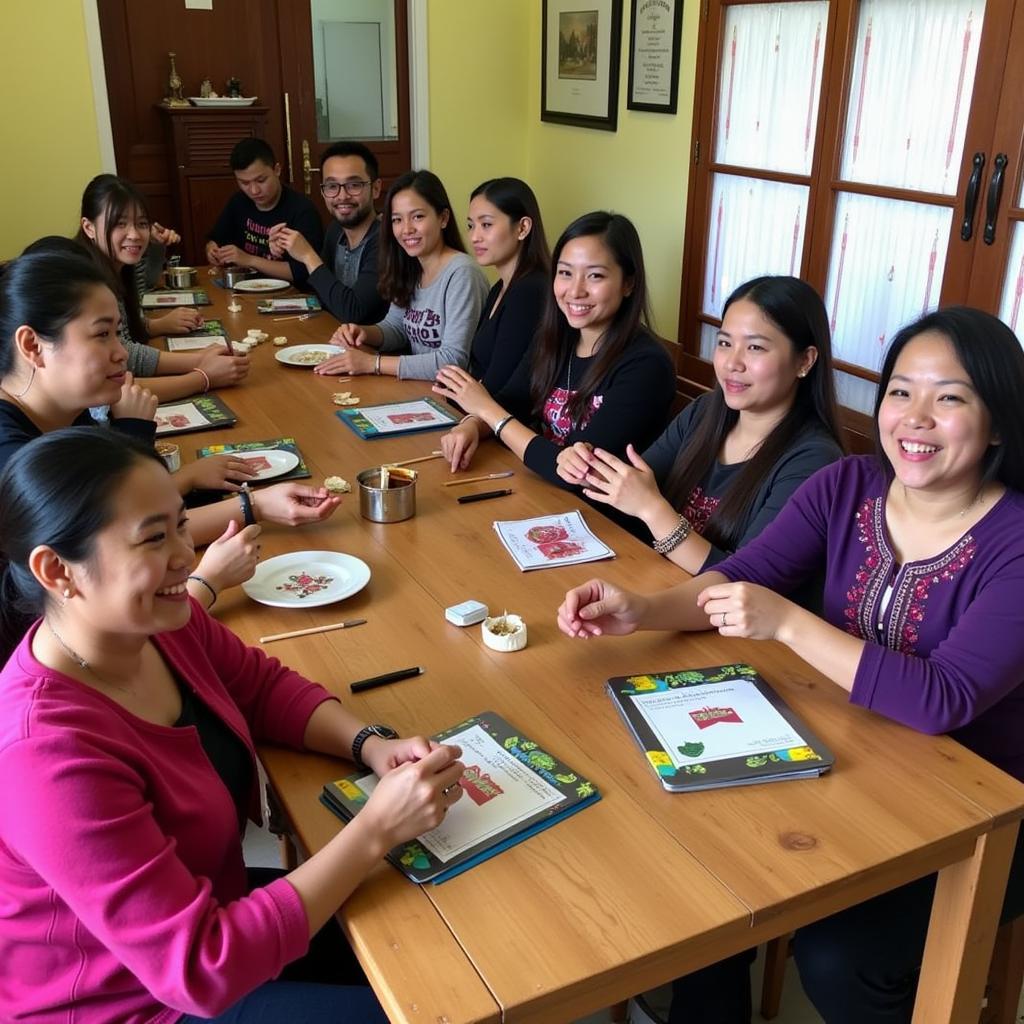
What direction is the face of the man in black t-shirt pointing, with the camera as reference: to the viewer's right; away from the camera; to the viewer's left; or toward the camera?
toward the camera

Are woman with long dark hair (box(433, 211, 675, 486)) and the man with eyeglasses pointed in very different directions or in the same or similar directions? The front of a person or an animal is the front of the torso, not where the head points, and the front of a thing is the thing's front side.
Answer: same or similar directions

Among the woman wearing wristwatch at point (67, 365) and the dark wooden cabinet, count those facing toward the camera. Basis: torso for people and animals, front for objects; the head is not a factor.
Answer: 1

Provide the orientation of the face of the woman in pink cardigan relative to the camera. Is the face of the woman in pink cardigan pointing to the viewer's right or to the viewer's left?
to the viewer's right

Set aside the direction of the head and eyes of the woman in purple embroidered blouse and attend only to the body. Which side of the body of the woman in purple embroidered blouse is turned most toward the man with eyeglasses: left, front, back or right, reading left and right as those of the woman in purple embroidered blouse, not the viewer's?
right

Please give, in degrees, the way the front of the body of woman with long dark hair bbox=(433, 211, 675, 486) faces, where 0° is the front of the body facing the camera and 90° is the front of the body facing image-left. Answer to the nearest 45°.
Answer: approximately 45°

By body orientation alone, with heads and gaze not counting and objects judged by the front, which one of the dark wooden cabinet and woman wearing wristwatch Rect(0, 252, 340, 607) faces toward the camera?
the dark wooden cabinet

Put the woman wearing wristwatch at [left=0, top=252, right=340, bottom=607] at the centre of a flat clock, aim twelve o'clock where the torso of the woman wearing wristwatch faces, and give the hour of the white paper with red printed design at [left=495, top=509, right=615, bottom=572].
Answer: The white paper with red printed design is roughly at 1 o'clock from the woman wearing wristwatch.

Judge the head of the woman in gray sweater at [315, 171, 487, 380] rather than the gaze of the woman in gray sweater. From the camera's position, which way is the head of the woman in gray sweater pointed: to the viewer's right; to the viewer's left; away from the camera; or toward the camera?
toward the camera

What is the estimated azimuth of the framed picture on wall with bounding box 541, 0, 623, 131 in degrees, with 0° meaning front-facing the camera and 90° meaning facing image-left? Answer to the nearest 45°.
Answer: approximately 45°

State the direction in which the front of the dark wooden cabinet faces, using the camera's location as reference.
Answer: facing the viewer

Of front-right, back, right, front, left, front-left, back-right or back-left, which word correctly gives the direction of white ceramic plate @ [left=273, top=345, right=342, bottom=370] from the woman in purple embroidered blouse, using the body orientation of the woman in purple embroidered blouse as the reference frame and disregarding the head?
right

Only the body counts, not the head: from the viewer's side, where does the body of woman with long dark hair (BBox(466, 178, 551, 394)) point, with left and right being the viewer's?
facing the viewer and to the left of the viewer

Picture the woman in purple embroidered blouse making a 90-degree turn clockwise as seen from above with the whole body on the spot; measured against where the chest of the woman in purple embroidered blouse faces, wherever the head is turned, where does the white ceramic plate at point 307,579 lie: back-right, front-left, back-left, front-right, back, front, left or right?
front-left

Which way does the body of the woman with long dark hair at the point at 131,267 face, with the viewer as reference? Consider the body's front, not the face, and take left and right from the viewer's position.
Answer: facing the viewer and to the right of the viewer

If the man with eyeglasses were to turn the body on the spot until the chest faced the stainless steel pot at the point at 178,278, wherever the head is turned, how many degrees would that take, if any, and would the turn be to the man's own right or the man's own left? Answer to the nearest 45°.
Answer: approximately 90° to the man's own right

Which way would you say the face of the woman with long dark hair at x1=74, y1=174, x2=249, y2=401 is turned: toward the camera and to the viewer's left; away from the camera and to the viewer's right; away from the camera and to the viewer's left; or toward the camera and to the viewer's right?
toward the camera and to the viewer's right

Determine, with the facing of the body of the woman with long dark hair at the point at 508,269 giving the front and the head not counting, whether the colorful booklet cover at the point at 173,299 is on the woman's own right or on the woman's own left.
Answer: on the woman's own right
